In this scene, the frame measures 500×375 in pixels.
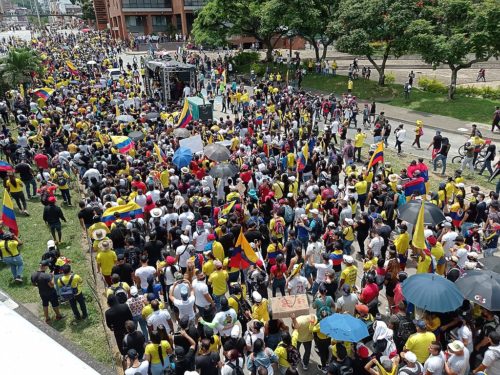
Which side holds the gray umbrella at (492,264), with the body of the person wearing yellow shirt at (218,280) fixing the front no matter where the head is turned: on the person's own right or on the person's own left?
on the person's own right

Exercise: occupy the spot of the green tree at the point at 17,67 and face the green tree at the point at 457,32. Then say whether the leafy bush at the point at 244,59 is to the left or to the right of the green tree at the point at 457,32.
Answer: left

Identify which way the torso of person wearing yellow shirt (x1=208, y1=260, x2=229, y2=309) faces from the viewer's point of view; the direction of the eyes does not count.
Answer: away from the camera

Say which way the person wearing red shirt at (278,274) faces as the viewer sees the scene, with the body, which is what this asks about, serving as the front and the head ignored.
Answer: away from the camera

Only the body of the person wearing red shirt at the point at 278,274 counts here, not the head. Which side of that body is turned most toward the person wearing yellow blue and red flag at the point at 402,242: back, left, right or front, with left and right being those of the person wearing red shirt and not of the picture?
right

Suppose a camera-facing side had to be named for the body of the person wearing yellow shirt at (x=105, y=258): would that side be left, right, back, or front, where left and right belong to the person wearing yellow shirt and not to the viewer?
back

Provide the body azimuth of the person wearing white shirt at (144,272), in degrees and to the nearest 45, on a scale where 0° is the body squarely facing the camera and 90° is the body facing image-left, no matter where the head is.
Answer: approximately 180°

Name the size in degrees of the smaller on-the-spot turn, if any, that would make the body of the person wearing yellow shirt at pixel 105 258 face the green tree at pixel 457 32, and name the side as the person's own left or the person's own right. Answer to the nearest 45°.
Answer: approximately 45° to the person's own right

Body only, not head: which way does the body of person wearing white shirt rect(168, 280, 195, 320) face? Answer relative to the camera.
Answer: away from the camera

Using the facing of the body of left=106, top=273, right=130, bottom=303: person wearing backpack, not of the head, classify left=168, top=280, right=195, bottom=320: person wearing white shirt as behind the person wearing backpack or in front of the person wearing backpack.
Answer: behind

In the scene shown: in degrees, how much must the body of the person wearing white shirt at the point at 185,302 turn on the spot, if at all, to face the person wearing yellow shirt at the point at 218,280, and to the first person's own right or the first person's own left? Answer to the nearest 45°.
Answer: approximately 45° to the first person's own right
